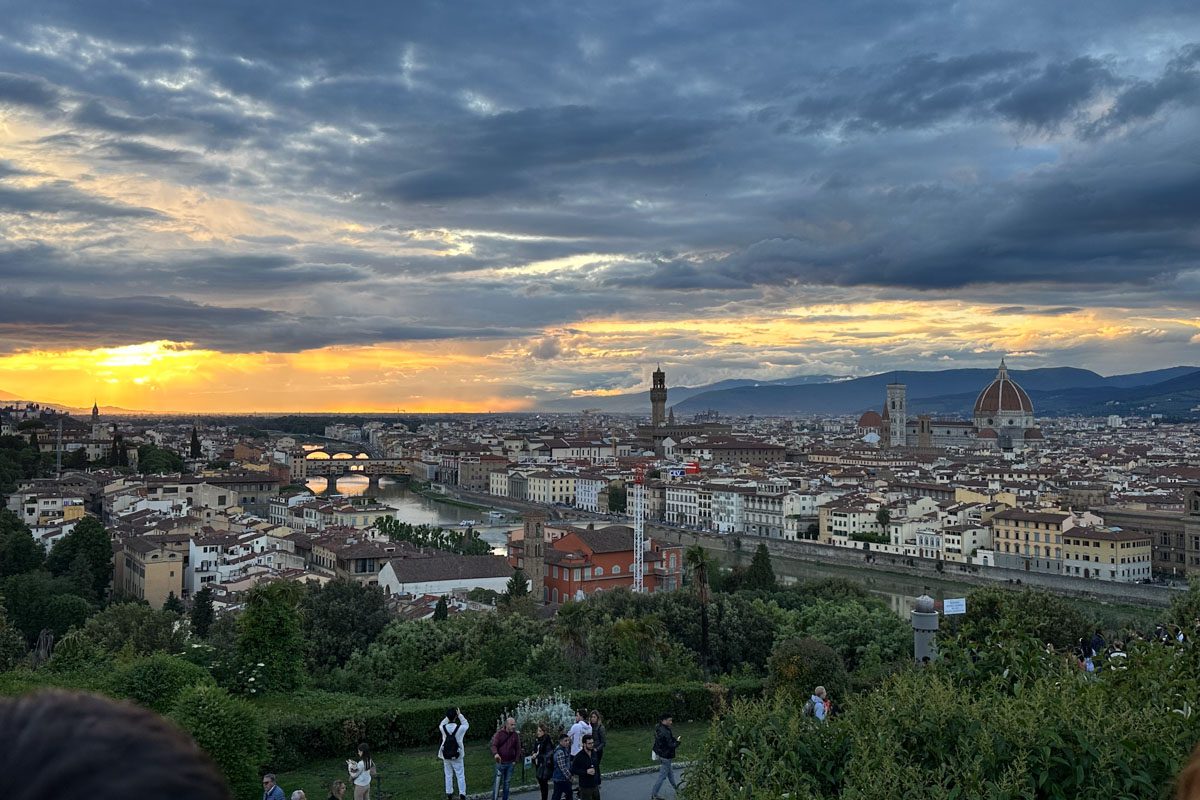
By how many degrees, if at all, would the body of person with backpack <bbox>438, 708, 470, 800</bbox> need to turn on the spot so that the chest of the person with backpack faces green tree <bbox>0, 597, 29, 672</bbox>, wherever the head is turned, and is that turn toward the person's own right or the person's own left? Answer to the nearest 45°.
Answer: approximately 45° to the person's own left

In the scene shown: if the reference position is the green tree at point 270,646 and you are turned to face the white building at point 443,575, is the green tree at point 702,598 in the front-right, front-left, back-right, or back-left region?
front-right

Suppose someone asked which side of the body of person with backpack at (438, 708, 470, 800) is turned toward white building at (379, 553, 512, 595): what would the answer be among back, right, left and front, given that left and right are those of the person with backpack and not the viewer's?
front

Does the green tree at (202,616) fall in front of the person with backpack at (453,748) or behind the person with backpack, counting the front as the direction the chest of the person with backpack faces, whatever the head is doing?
in front

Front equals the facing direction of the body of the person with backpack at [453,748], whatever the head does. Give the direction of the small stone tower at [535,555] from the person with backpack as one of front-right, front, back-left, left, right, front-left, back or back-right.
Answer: front

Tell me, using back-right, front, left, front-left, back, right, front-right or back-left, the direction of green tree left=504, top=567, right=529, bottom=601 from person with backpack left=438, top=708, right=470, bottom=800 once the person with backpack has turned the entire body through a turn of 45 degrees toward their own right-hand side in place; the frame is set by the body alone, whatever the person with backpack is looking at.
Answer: front-left

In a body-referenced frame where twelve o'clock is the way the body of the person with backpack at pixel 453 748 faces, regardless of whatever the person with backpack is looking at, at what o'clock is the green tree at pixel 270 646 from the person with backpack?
The green tree is roughly at 11 o'clock from the person with backpack.

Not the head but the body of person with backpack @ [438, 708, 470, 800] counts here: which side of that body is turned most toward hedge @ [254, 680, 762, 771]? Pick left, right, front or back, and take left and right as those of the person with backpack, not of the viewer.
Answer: front

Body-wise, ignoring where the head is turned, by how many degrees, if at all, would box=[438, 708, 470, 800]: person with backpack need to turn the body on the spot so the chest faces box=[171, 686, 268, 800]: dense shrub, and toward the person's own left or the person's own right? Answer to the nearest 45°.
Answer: approximately 90° to the person's own left

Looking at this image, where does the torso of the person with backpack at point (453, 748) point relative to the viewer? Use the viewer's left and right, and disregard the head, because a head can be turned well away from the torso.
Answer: facing away from the viewer

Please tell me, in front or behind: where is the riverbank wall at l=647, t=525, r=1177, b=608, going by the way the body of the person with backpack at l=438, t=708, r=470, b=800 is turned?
in front

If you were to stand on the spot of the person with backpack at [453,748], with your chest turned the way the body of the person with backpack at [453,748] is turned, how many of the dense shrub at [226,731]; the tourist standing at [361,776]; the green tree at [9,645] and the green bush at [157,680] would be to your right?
0

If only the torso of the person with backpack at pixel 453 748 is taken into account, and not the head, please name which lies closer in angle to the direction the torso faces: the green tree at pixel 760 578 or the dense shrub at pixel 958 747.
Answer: the green tree

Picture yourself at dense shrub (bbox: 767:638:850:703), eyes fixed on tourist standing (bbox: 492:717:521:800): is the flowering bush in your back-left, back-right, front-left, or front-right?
front-right

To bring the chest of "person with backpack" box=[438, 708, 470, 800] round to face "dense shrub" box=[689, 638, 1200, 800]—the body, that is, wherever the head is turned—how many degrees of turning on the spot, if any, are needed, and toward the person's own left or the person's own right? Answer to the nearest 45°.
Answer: approximately 135° to the person's own right

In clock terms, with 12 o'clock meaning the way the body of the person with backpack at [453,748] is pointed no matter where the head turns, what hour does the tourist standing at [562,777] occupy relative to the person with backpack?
The tourist standing is roughly at 4 o'clock from the person with backpack.

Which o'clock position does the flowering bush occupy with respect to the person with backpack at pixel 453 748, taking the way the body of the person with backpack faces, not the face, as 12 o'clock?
The flowering bush is roughly at 1 o'clock from the person with backpack.

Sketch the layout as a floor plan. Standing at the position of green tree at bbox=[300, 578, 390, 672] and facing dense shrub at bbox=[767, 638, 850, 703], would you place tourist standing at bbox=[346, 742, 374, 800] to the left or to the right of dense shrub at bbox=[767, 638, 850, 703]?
right

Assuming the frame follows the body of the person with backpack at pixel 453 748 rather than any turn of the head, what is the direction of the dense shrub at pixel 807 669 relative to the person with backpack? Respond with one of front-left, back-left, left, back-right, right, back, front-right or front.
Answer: front-right

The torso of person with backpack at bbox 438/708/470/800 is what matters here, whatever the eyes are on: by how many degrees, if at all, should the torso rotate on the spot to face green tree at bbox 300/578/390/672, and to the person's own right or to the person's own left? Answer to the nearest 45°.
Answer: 0° — they already face it
